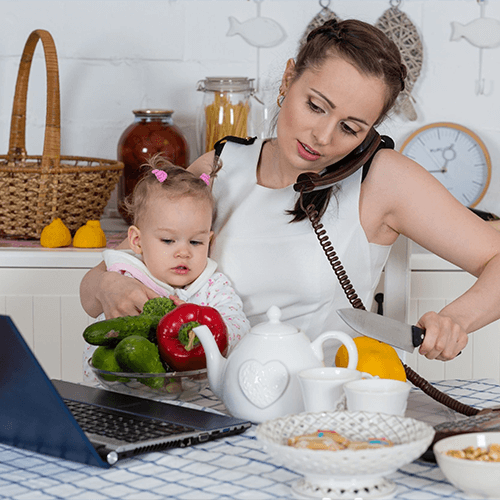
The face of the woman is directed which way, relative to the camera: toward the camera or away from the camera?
toward the camera

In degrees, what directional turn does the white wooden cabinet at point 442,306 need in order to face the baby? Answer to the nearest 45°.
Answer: approximately 45° to its right

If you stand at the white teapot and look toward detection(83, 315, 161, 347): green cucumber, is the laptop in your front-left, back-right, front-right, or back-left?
front-left

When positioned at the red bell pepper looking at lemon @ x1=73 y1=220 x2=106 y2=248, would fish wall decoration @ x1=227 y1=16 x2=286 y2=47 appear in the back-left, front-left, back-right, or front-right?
front-right

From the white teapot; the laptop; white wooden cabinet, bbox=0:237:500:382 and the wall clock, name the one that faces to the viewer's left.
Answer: the white teapot

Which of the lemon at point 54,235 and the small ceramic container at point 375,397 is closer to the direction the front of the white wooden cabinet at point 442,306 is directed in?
the small ceramic container

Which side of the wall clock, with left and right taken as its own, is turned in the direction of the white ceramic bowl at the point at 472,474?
front

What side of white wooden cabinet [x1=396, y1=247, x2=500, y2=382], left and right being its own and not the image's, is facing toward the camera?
front

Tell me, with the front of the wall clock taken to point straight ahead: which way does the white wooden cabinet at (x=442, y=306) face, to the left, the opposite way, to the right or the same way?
the same way

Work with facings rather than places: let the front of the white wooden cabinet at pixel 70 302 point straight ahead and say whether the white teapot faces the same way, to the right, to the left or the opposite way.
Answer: to the right

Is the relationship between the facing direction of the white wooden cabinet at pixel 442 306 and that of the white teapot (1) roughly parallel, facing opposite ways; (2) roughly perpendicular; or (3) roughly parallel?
roughly perpendicular

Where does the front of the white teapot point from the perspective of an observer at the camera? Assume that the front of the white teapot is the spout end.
facing to the left of the viewer

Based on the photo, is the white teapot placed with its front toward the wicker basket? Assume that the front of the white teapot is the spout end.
no

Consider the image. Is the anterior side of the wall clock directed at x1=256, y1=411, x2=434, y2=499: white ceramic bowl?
yes
